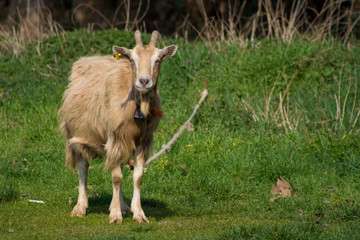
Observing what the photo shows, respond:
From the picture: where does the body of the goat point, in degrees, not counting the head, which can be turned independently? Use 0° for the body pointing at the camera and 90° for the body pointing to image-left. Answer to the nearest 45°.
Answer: approximately 315°

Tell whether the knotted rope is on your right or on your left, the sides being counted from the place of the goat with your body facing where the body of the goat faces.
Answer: on your left
